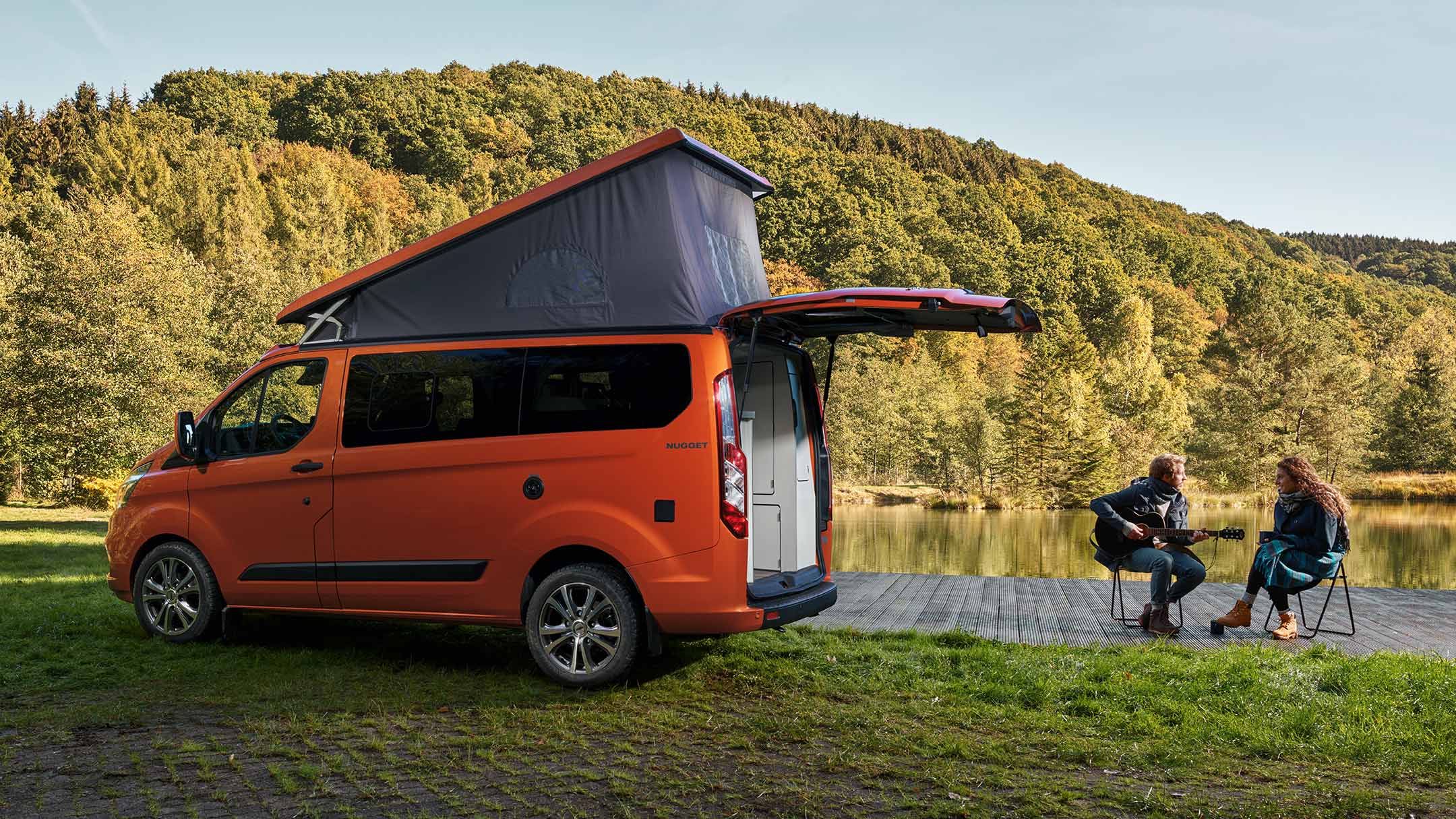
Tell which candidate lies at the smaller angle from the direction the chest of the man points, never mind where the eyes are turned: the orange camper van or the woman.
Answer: the woman

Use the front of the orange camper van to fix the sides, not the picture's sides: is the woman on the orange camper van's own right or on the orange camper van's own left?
on the orange camper van's own right

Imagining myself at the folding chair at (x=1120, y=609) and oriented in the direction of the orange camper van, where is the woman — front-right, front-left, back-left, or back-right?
back-left

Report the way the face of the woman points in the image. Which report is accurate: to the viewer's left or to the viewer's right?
to the viewer's left

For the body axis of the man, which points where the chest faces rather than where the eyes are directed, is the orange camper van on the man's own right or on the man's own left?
on the man's own right

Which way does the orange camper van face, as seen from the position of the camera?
facing away from the viewer and to the left of the viewer

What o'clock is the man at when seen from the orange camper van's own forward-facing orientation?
The man is roughly at 4 o'clock from the orange camper van.

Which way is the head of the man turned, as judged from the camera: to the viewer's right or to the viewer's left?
to the viewer's right

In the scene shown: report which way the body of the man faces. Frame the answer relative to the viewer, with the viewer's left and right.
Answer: facing the viewer and to the right of the viewer
